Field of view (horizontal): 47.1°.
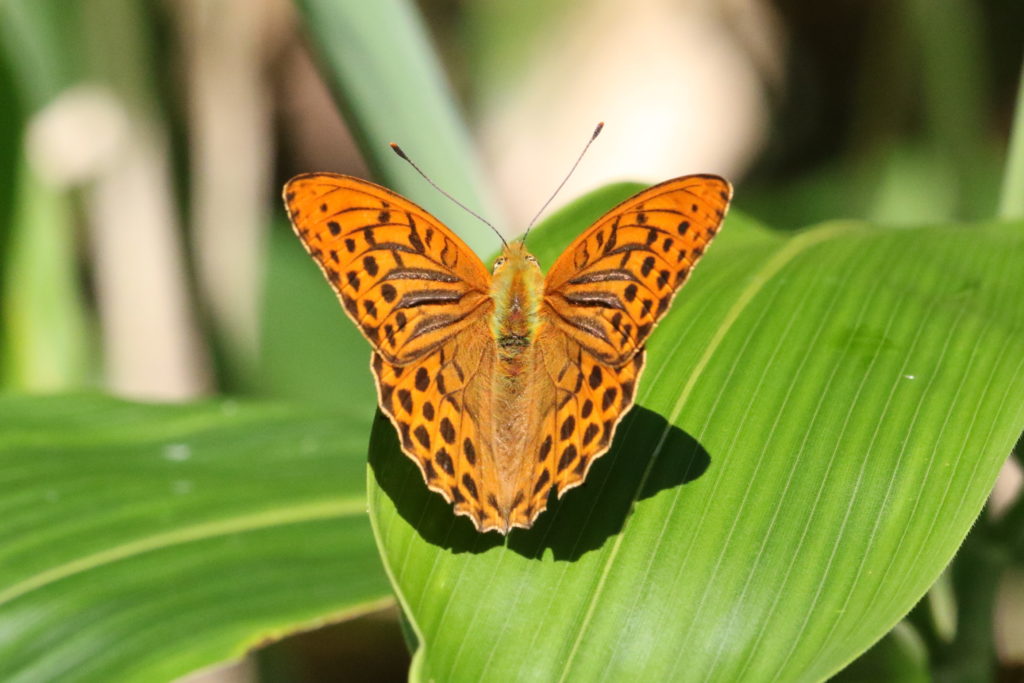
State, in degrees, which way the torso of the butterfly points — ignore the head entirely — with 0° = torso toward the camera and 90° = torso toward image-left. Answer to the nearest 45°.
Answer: approximately 180°

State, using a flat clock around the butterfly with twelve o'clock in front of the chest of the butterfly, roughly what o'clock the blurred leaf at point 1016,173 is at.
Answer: The blurred leaf is roughly at 2 o'clock from the butterfly.

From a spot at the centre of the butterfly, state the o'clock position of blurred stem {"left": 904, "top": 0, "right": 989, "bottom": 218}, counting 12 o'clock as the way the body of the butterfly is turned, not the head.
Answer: The blurred stem is roughly at 1 o'clock from the butterfly.
